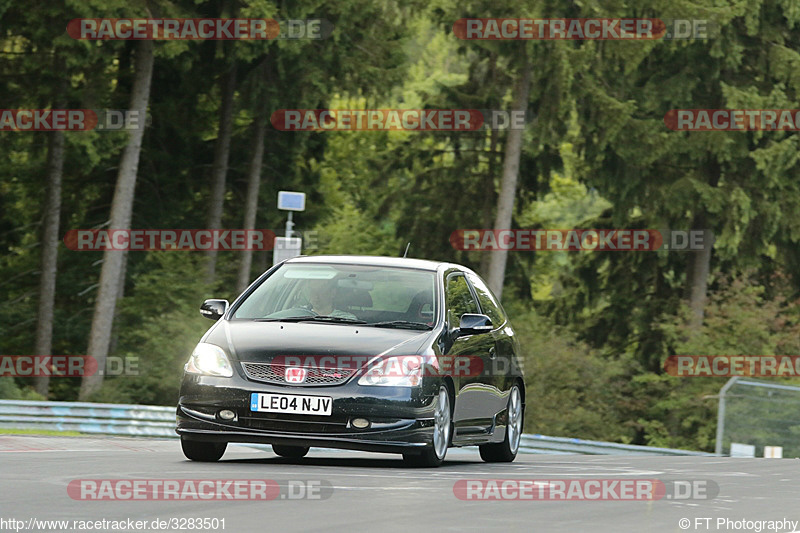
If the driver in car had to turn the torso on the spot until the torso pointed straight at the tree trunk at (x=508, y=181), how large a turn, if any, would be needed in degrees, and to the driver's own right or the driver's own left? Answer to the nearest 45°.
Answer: approximately 135° to the driver's own right

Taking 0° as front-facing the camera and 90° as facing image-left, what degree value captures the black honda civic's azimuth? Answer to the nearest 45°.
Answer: approximately 45°

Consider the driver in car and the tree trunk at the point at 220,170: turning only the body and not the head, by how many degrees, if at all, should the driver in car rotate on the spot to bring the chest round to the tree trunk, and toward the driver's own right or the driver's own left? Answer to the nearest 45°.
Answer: approximately 135° to the driver's own right

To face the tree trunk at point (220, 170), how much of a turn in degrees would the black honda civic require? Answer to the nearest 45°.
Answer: approximately 135° to its right

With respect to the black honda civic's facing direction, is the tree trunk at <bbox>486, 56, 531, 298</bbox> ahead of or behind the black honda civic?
behind

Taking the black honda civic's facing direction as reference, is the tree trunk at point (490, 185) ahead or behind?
behind
